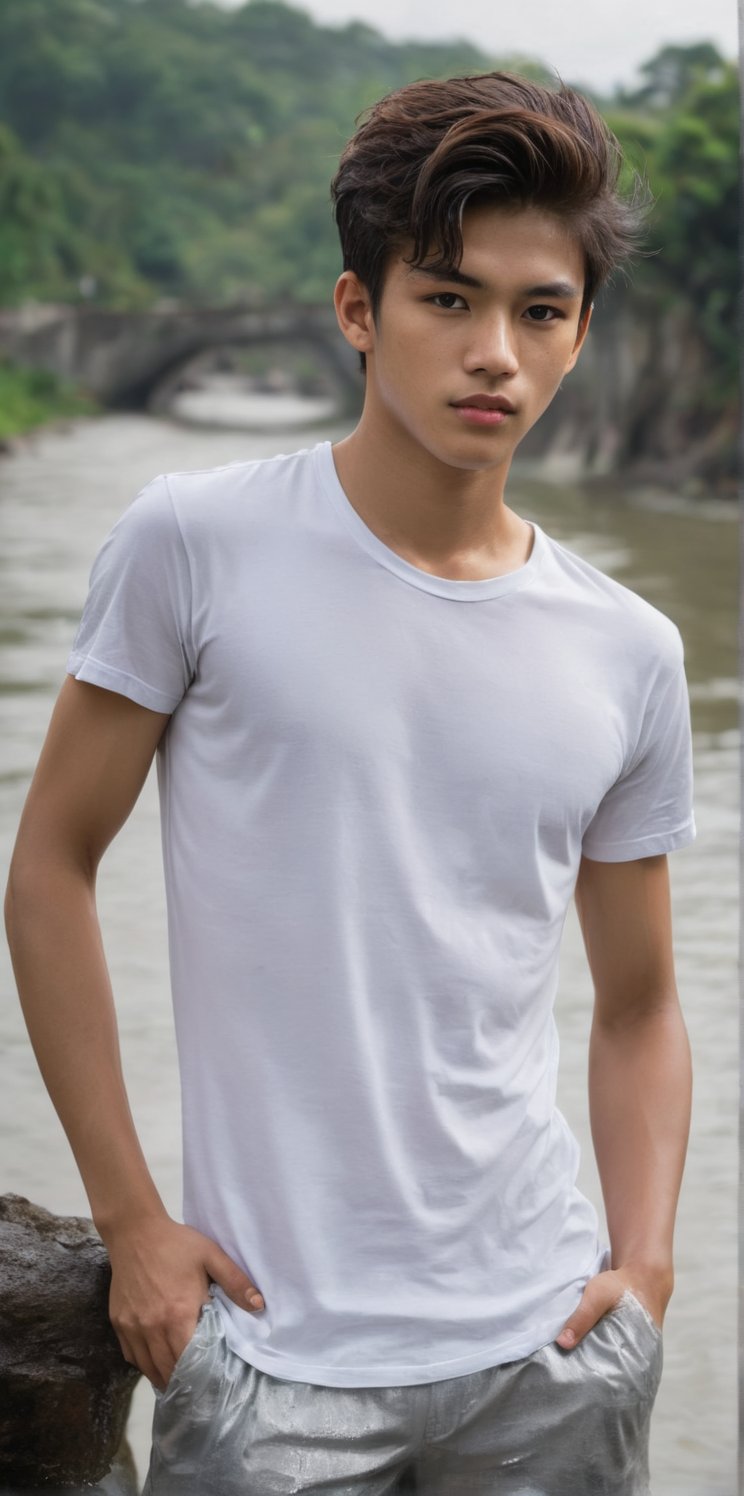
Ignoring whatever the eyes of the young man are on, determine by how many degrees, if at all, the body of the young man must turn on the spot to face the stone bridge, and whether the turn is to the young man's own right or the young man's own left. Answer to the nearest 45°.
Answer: approximately 180°

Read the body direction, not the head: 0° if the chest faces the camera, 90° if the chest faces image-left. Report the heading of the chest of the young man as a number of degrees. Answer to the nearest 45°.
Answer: approximately 0°
